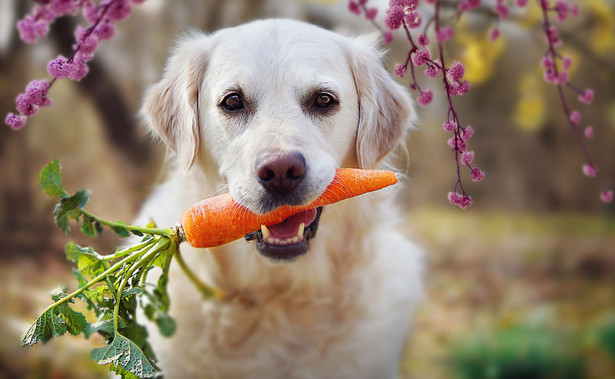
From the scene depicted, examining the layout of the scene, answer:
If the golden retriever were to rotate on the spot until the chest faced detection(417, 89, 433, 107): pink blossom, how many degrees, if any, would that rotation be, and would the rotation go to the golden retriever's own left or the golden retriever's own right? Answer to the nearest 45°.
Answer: approximately 45° to the golden retriever's own left

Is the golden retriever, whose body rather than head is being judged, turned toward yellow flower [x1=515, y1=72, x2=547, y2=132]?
no

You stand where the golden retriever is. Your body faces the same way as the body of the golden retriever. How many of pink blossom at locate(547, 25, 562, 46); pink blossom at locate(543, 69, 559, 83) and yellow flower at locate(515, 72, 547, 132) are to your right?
0

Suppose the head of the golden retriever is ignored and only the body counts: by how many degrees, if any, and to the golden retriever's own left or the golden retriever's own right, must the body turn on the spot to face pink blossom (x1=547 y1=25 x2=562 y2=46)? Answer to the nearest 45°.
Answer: approximately 45° to the golden retriever's own left

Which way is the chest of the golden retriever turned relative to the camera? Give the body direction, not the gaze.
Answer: toward the camera

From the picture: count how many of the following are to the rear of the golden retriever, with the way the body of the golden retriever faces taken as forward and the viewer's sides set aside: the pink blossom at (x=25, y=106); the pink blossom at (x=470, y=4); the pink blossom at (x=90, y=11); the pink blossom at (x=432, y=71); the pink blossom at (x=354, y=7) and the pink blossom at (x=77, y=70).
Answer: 0

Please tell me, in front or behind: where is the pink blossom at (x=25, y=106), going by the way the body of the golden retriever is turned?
in front
